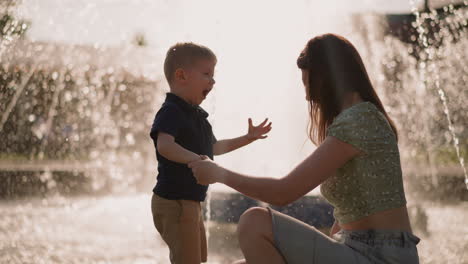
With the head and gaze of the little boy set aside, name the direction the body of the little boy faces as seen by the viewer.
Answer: to the viewer's right

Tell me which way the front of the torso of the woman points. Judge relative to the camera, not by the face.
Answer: to the viewer's left

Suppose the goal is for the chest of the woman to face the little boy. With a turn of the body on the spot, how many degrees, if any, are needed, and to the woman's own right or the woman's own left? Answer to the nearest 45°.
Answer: approximately 45° to the woman's own right

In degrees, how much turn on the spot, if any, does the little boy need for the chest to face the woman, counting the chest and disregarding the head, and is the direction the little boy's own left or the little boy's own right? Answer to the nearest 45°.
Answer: approximately 45° to the little boy's own right

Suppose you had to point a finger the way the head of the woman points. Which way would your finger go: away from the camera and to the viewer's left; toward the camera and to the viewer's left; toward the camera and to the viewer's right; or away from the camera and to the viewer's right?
away from the camera and to the viewer's left

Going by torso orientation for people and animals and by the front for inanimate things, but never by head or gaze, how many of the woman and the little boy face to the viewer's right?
1

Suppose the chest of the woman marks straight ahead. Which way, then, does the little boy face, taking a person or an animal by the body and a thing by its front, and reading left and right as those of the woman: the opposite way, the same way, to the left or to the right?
the opposite way

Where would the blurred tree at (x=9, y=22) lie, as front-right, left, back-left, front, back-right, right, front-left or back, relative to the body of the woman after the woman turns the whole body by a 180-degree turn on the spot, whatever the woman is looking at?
back-left

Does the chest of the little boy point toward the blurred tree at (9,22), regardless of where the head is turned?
no
